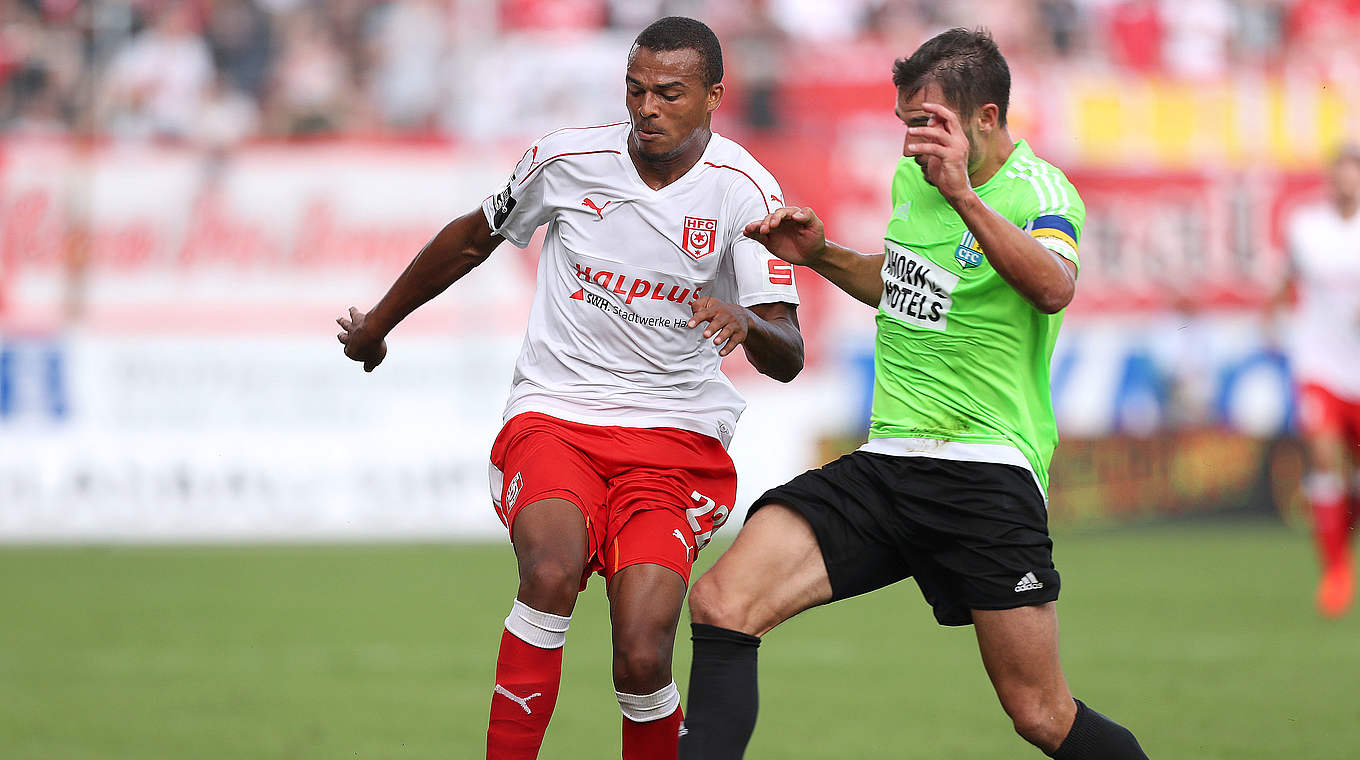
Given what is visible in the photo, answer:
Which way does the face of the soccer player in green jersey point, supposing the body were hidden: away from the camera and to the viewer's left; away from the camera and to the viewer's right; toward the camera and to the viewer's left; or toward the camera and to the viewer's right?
toward the camera and to the viewer's left

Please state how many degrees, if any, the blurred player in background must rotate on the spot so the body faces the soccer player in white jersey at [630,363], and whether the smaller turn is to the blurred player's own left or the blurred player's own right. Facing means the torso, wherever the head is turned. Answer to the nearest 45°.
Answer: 0° — they already face them

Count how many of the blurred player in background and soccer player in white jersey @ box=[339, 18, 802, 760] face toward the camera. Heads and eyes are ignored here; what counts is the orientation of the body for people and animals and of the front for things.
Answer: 2

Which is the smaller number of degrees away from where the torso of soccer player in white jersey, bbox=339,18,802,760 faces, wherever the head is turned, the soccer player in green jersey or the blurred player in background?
the soccer player in green jersey

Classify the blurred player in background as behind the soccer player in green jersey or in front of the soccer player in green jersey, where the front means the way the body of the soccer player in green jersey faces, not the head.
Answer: behind

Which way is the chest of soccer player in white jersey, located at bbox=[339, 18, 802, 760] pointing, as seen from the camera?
toward the camera

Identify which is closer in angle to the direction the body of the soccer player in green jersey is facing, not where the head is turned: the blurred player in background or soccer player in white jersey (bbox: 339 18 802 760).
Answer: the soccer player in white jersey

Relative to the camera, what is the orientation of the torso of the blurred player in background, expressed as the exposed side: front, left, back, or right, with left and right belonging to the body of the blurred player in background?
front

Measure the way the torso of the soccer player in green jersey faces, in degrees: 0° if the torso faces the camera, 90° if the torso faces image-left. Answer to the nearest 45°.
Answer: approximately 45°
